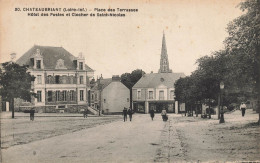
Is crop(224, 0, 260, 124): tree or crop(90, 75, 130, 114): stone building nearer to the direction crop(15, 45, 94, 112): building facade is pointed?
the tree

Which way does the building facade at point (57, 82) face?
toward the camera

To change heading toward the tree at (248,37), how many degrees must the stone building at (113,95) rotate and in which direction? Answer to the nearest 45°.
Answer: approximately 90° to its left

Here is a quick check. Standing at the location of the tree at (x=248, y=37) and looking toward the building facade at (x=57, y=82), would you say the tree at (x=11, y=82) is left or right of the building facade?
left

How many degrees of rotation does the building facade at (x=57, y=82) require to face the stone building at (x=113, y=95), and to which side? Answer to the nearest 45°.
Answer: approximately 90° to its left
